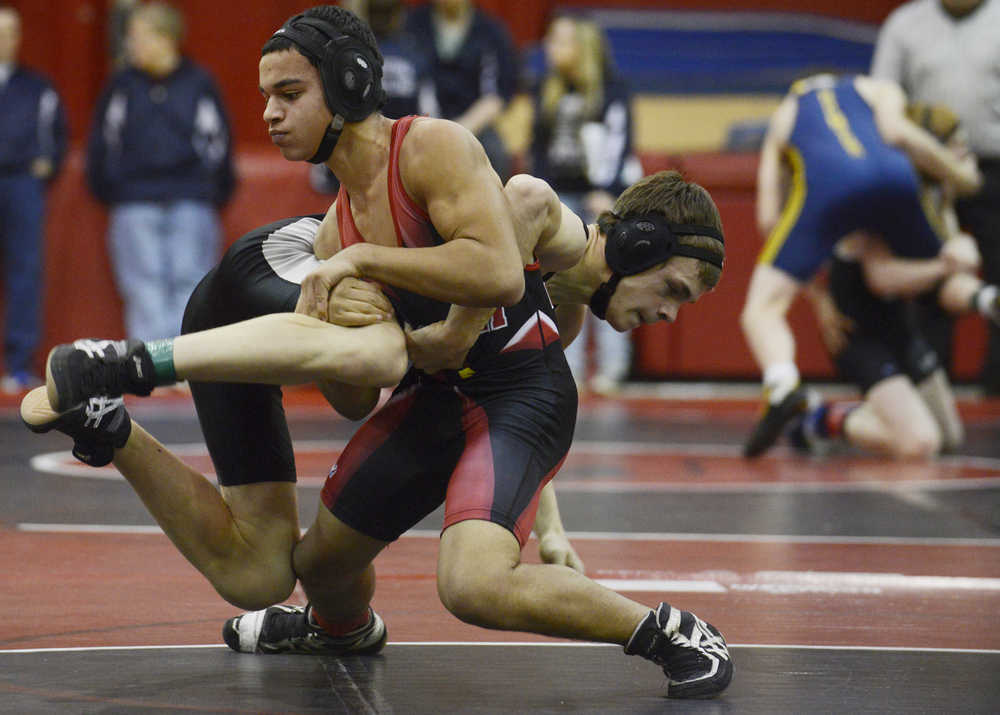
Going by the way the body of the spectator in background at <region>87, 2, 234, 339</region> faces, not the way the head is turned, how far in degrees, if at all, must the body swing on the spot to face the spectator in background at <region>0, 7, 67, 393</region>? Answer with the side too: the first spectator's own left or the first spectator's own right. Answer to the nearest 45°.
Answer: approximately 90° to the first spectator's own right

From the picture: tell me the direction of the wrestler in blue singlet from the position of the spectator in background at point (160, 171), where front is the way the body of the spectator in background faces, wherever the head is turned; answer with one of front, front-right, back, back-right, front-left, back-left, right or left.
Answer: front-left

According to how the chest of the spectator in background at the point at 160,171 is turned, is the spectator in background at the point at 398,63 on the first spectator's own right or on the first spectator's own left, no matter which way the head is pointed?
on the first spectator's own left

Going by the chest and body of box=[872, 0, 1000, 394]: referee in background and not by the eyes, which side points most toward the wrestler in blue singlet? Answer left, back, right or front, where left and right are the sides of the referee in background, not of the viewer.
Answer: front

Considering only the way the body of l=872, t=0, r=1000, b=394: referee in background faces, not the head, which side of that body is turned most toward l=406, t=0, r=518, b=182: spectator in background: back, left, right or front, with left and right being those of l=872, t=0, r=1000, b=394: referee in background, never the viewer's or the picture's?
right

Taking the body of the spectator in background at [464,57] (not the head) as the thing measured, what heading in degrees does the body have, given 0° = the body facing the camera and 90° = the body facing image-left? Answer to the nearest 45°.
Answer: approximately 0°

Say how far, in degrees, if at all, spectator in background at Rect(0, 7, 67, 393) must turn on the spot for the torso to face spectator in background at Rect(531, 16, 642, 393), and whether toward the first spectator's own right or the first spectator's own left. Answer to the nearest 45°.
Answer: approximately 90° to the first spectator's own left

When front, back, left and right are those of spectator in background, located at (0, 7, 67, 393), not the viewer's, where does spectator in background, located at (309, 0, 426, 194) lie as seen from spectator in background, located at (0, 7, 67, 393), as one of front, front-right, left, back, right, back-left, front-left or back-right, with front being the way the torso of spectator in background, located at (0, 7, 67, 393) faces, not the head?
front-left

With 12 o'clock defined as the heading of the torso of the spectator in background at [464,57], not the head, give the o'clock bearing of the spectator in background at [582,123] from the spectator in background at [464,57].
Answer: the spectator in background at [582,123] is roughly at 9 o'clock from the spectator in background at [464,57].

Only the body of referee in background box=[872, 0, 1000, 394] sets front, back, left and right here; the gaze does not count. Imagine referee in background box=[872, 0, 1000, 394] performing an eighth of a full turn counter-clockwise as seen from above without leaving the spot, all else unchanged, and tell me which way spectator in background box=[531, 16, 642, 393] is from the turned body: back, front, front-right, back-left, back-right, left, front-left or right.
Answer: back-right
